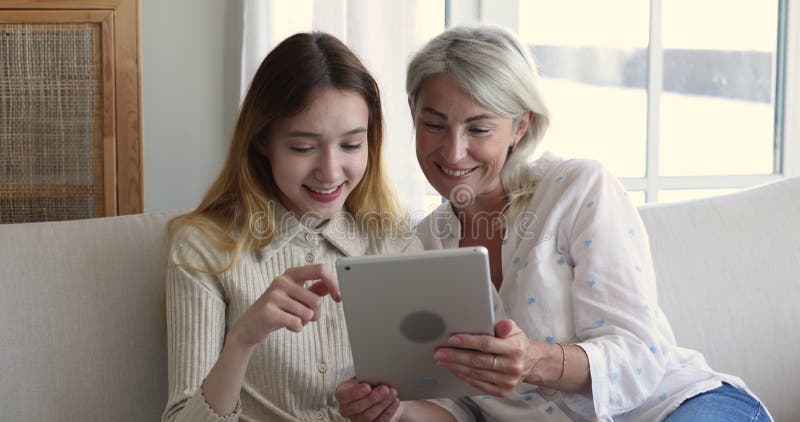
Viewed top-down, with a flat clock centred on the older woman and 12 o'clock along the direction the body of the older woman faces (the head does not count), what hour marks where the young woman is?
The young woman is roughly at 1 o'clock from the older woman.

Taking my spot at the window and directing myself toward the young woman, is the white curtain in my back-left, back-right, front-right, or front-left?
front-right

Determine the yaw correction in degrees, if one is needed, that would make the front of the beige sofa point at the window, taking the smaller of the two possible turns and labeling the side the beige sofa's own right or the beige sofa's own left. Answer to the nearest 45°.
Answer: approximately 135° to the beige sofa's own left

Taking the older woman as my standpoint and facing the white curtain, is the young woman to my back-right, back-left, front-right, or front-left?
front-left

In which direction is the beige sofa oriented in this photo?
toward the camera

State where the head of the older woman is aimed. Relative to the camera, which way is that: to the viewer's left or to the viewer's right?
to the viewer's left

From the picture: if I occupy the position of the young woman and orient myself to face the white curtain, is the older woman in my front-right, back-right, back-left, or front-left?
front-right

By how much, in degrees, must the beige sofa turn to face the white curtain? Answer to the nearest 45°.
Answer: approximately 135° to its left

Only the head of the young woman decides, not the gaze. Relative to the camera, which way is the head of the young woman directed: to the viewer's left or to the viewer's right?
to the viewer's right

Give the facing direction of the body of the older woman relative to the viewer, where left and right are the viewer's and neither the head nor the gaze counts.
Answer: facing the viewer and to the left of the viewer
